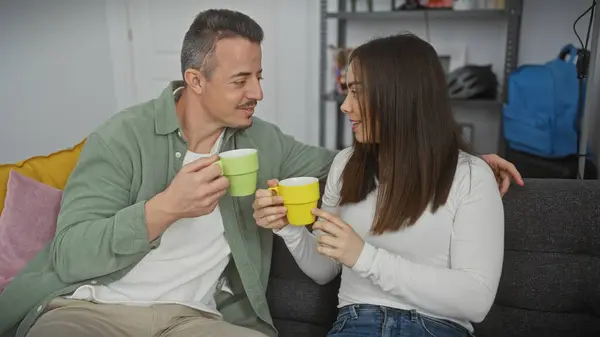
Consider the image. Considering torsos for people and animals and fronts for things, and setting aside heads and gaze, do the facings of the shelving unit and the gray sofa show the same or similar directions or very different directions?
same or similar directions

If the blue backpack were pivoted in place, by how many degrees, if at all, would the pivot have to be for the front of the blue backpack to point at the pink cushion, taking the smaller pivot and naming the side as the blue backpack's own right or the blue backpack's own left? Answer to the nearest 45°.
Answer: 0° — it already faces it

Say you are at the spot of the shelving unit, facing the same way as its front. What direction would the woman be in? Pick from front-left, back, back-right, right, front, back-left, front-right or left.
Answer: front

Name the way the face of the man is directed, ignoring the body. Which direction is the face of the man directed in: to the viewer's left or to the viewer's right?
to the viewer's right

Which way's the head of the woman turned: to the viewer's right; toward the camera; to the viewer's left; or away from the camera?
to the viewer's left

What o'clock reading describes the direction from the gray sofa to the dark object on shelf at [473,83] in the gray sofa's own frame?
The dark object on shelf is roughly at 6 o'clock from the gray sofa.

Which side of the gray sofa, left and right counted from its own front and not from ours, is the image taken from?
front

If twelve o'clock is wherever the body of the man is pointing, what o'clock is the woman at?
The woman is roughly at 11 o'clock from the man.

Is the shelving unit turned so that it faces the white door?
no

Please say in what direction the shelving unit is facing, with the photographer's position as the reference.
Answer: facing the viewer

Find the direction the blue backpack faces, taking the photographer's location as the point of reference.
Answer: facing the viewer and to the left of the viewer

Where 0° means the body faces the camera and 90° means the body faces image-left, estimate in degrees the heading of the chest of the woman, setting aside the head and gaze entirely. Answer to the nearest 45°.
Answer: approximately 45°

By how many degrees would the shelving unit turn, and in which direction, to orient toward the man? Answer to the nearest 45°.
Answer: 0° — it already faces them

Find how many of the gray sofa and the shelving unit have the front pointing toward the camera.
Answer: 2
